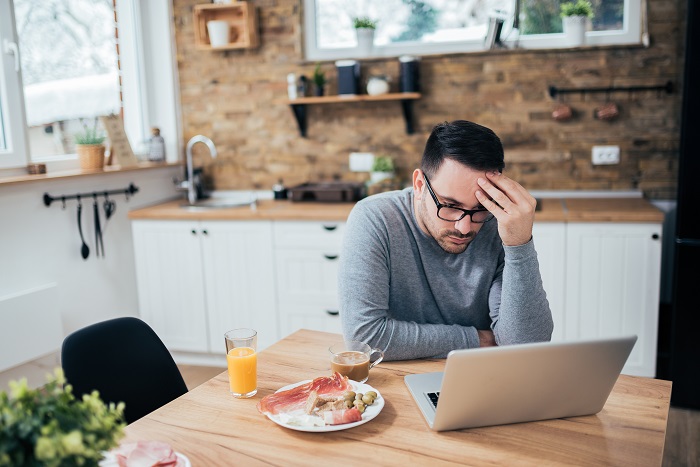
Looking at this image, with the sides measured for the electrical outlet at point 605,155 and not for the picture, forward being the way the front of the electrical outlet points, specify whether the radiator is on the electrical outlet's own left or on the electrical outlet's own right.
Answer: on the electrical outlet's own right

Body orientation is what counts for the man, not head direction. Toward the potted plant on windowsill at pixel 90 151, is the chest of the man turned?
no

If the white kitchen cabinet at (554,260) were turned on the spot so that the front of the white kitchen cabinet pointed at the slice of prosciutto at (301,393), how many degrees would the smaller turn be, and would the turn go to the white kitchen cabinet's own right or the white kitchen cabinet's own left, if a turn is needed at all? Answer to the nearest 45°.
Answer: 0° — it already faces it

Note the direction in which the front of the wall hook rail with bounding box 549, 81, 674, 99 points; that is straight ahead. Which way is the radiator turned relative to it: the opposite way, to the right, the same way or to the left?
to the left

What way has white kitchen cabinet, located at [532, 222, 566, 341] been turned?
toward the camera

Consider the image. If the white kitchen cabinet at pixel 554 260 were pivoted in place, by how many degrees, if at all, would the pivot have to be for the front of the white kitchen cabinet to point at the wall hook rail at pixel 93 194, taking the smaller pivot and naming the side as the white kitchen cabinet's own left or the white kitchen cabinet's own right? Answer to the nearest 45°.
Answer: approximately 90° to the white kitchen cabinet's own right

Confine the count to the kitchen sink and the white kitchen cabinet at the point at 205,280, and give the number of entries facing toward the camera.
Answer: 2

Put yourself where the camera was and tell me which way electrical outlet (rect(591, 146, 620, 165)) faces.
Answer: facing the viewer

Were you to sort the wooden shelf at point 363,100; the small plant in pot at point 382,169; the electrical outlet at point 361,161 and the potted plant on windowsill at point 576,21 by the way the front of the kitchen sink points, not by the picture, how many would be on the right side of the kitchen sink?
0

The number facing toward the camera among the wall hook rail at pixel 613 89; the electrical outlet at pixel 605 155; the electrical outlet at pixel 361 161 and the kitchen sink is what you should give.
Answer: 4

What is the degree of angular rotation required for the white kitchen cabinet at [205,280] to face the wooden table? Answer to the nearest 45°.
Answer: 0° — it already faces it

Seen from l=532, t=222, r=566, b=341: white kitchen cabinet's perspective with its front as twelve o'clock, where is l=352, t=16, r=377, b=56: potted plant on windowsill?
The potted plant on windowsill is roughly at 4 o'clock from the white kitchen cabinet.

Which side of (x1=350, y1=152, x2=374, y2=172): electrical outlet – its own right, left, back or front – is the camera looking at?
front

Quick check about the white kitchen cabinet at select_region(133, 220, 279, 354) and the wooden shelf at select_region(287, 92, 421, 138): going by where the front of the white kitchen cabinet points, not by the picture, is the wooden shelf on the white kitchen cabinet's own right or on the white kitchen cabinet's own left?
on the white kitchen cabinet's own left

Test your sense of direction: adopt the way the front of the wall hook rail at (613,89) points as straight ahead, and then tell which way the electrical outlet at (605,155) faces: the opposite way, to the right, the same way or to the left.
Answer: the same way

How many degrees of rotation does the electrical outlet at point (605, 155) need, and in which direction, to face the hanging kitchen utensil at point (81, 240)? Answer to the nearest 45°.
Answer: approximately 45° to its right

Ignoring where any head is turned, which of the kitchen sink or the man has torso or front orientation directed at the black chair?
the kitchen sink

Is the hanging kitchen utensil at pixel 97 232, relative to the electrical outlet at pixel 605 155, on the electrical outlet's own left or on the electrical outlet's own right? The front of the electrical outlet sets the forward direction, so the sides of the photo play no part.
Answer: on the electrical outlet's own right

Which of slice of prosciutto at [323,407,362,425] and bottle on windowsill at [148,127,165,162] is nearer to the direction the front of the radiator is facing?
the slice of prosciutto

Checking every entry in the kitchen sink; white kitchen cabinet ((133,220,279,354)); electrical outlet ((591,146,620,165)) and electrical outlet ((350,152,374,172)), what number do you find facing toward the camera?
4
